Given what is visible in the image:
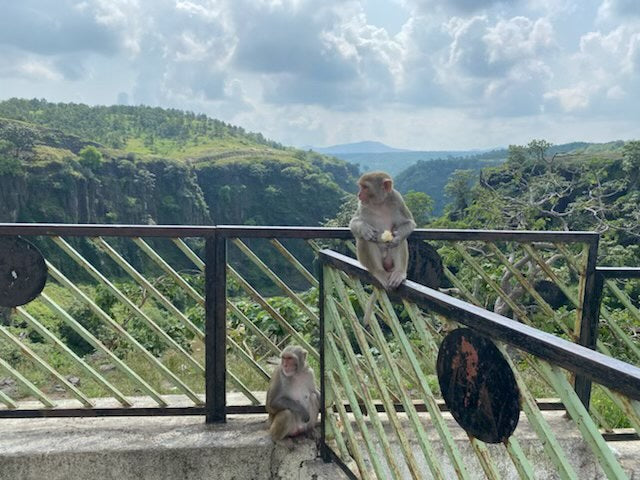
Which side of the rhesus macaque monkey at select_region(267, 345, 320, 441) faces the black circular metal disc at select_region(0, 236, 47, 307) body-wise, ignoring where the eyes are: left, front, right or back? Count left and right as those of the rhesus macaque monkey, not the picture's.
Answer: right

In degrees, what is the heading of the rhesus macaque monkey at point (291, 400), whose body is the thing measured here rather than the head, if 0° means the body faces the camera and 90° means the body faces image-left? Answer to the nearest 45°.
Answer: approximately 0°

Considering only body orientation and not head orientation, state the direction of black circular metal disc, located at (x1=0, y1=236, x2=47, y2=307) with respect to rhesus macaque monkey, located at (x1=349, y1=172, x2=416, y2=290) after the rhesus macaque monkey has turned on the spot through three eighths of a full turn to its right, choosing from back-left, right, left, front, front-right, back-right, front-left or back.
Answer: front-left

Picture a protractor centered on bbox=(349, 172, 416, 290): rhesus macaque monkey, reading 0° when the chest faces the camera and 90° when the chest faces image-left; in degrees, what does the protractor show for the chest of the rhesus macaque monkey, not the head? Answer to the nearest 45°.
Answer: approximately 0°

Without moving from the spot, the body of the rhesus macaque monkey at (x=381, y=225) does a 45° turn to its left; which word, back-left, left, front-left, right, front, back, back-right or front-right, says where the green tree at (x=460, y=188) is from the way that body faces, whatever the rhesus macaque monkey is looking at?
back-left

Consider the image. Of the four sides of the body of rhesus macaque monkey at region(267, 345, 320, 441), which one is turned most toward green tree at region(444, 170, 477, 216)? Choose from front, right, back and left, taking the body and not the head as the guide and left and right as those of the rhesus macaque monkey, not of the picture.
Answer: back

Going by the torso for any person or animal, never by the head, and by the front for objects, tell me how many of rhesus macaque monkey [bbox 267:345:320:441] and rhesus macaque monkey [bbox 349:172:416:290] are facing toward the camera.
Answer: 2
